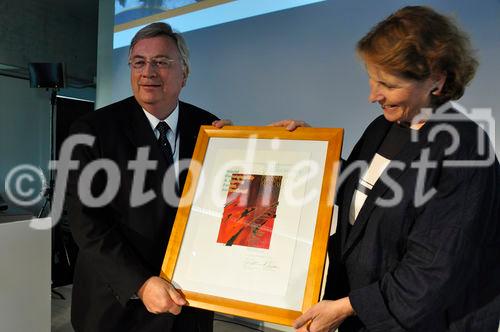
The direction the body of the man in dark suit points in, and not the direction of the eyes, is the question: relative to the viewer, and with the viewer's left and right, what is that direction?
facing the viewer and to the right of the viewer
